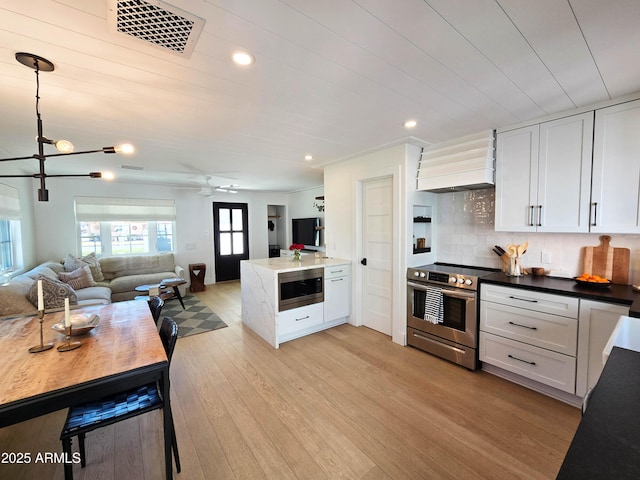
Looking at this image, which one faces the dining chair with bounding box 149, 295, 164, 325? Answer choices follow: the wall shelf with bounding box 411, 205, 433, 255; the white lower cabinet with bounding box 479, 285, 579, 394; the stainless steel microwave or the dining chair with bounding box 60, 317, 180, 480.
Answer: the white lower cabinet

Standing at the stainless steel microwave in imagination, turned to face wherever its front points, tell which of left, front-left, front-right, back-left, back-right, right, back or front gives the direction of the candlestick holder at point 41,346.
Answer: right

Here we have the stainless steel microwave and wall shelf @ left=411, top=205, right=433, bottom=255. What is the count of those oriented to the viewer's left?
0

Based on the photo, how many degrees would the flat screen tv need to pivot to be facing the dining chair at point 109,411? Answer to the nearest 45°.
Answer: approximately 45° to its left

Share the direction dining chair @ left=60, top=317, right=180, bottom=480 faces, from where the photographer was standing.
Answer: facing to the left of the viewer

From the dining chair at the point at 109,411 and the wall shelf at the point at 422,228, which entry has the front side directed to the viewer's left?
the dining chair

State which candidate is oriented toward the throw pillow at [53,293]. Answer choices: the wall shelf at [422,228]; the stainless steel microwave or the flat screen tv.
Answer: the flat screen tv

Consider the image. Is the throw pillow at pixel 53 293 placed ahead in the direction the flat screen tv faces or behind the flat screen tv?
ahead

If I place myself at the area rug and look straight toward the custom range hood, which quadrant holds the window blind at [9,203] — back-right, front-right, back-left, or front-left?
back-right

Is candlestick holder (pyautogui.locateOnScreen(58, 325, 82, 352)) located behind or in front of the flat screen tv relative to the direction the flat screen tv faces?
in front

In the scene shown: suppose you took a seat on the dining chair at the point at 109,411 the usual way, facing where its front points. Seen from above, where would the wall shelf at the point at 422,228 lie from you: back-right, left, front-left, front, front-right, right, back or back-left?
back

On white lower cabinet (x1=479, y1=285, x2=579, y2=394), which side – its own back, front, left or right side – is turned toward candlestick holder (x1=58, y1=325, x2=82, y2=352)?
front
